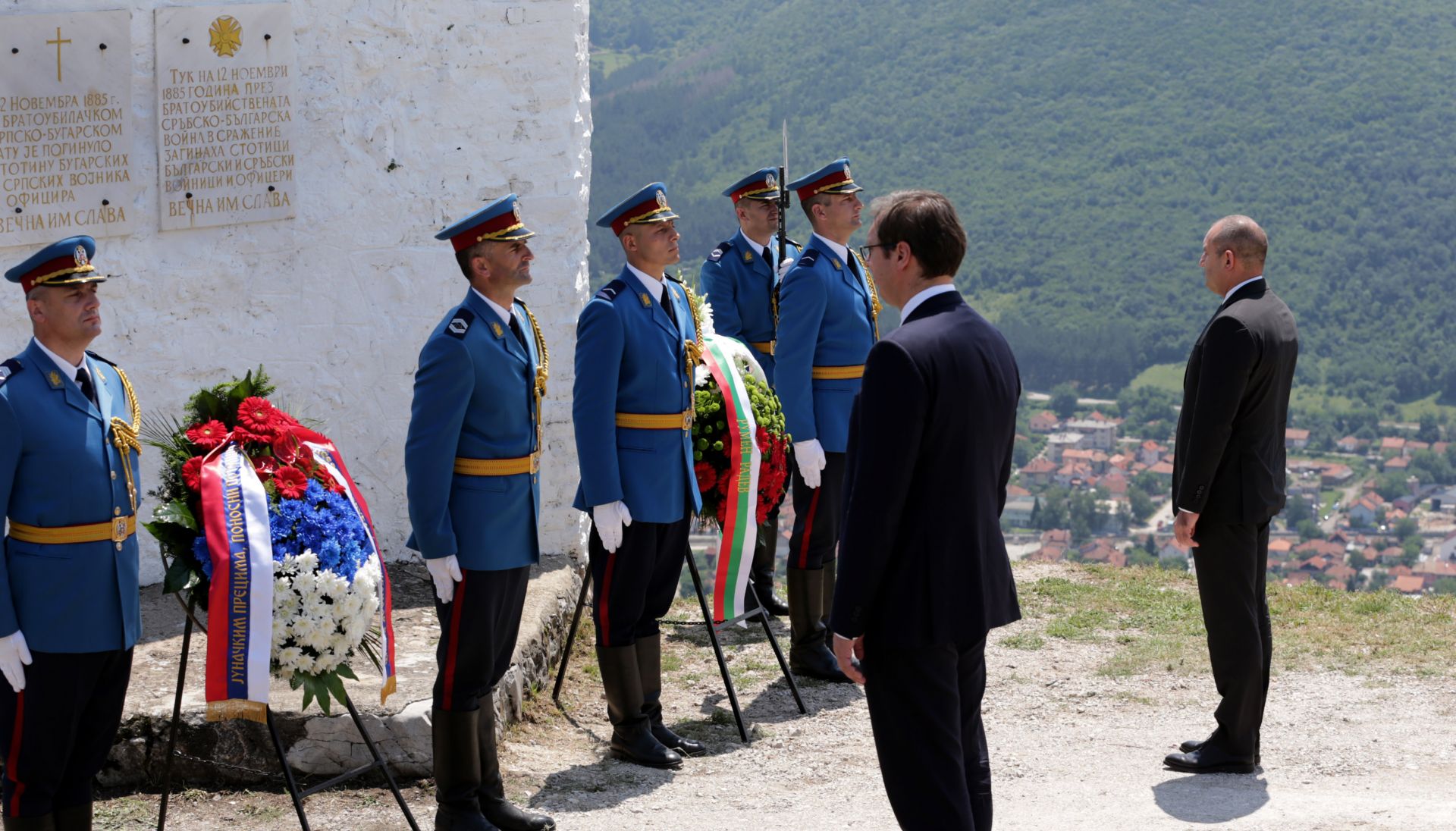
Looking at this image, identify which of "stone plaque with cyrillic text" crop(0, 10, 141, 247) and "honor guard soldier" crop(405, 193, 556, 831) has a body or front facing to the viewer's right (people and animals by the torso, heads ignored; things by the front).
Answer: the honor guard soldier

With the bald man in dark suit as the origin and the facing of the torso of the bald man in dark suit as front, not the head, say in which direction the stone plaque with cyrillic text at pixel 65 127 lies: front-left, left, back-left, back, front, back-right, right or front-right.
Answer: front

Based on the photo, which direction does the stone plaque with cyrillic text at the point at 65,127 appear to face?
toward the camera

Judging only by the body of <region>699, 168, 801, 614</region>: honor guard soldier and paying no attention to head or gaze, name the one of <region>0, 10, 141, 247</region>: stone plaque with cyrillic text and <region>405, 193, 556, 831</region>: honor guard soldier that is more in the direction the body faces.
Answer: the honor guard soldier

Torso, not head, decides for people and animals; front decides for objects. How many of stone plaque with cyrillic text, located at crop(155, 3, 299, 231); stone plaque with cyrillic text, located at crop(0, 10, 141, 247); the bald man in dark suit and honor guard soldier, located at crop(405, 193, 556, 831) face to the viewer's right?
1

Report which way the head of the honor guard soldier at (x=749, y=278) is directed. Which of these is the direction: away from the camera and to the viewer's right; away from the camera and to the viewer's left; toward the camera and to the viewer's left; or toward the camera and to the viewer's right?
toward the camera and to the viewer's right

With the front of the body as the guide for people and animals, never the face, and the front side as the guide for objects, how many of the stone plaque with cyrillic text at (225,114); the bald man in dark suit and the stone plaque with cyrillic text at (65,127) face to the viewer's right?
0

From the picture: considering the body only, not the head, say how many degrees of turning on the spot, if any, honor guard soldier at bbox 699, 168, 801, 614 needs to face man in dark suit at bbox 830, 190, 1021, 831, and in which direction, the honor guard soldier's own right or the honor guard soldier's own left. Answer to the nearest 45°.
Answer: approximately 45° to the honor guard soldier's own right

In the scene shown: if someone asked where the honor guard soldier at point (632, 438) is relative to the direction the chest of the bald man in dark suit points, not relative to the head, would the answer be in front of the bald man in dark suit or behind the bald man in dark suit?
in front

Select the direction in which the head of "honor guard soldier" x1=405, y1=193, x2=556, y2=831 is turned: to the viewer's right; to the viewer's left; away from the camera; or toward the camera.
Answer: to the viewer's right

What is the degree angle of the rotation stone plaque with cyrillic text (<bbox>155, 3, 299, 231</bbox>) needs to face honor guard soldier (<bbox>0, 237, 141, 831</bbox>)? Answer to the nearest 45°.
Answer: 0° — it already faces them

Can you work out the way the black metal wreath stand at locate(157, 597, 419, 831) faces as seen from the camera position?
facing the viewer and to the right of the viewer

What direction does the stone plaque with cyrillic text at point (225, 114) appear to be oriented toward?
toward the camera

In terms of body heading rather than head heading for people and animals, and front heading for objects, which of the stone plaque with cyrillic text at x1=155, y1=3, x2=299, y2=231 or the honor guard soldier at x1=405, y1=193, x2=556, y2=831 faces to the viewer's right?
the honor guard soldier

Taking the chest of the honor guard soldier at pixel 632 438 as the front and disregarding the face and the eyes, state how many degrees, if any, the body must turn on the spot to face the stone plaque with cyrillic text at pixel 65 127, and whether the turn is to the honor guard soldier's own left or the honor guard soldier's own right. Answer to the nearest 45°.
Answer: approximately 180°

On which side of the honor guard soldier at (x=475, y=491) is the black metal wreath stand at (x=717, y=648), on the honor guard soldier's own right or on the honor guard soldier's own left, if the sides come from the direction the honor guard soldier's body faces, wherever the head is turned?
on the honor guard soldier's own left

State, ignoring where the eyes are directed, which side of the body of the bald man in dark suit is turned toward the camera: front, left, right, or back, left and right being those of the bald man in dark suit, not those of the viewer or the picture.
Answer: left
